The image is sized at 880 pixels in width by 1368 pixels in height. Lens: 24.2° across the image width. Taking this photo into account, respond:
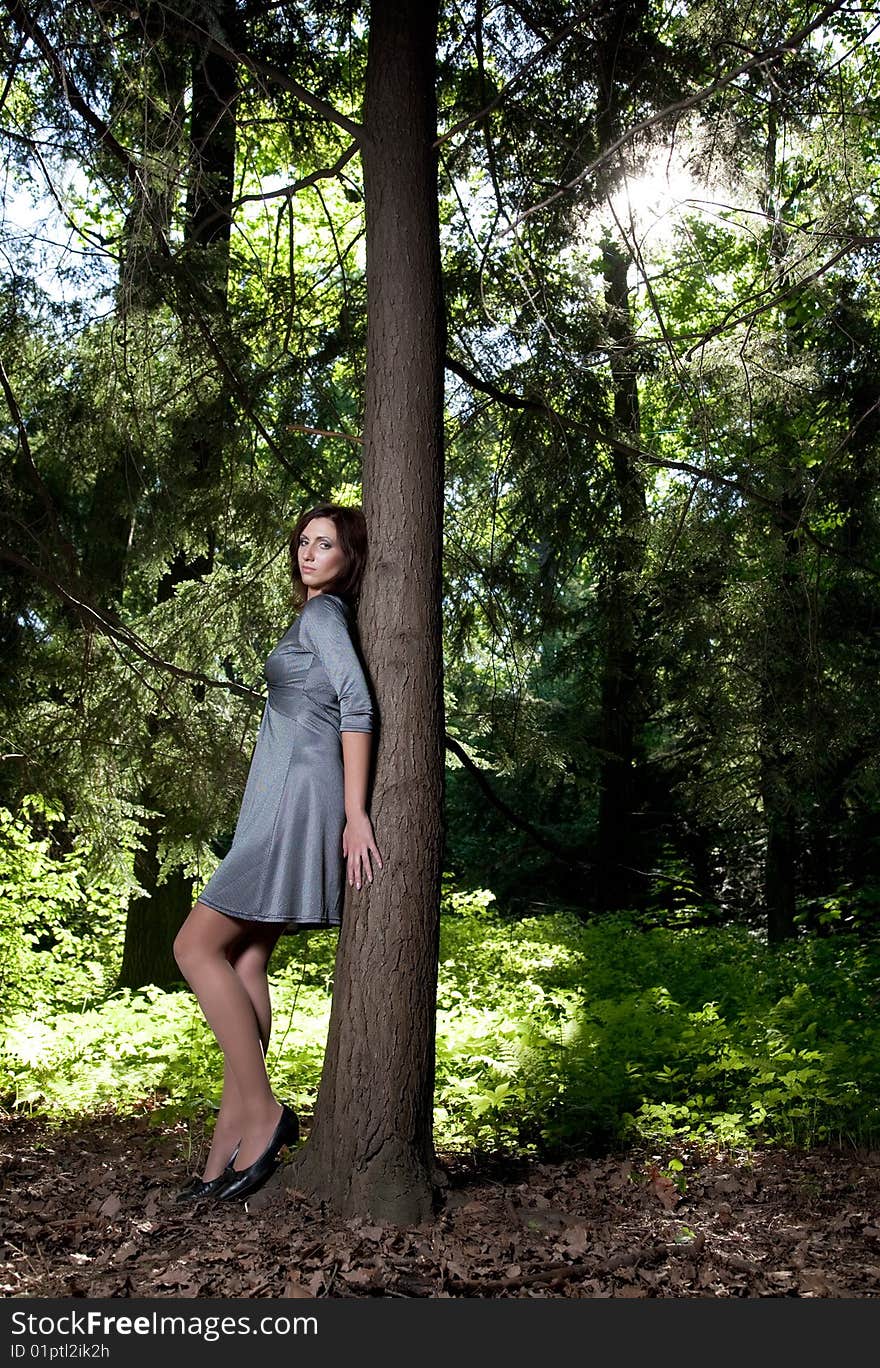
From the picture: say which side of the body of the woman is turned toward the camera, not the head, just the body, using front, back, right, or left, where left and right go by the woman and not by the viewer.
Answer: left
